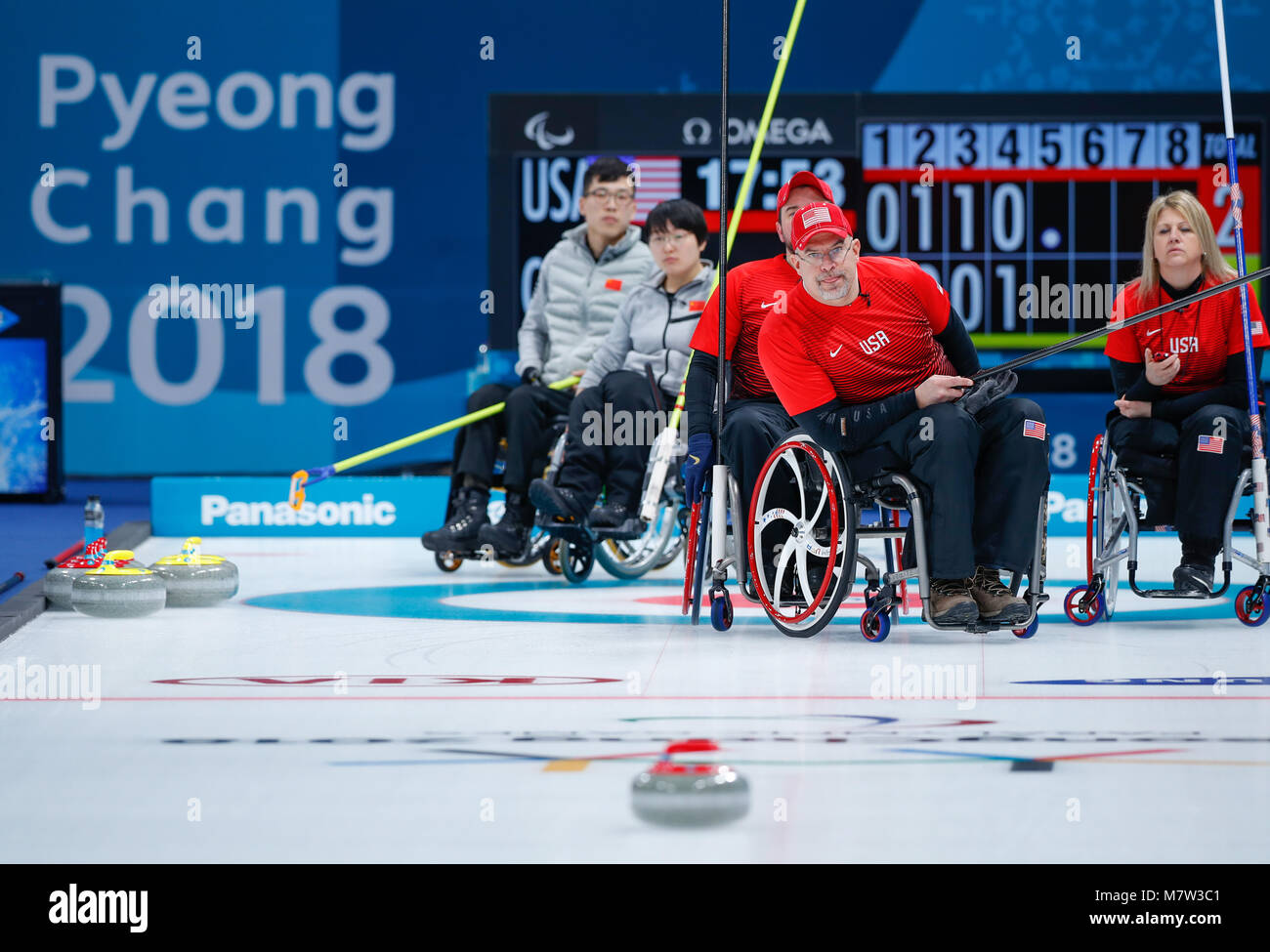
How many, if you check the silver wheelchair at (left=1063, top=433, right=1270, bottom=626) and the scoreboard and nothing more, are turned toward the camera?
2

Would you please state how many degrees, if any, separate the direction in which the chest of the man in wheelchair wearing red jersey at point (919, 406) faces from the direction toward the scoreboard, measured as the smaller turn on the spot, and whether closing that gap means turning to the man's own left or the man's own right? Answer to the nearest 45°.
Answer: approximately 135° to the man's own left

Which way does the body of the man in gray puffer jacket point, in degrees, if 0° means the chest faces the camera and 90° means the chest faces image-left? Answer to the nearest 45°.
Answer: approximately 45°

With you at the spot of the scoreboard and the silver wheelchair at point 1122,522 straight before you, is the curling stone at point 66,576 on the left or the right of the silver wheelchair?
right

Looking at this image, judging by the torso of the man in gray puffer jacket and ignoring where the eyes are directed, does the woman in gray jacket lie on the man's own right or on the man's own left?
on the man's own left

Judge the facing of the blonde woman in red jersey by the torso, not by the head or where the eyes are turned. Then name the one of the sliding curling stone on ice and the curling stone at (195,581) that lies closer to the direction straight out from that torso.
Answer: the sliding curling stone on ice

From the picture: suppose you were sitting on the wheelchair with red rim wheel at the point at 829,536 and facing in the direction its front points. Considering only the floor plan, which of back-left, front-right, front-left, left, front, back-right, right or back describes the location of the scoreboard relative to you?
back-left
